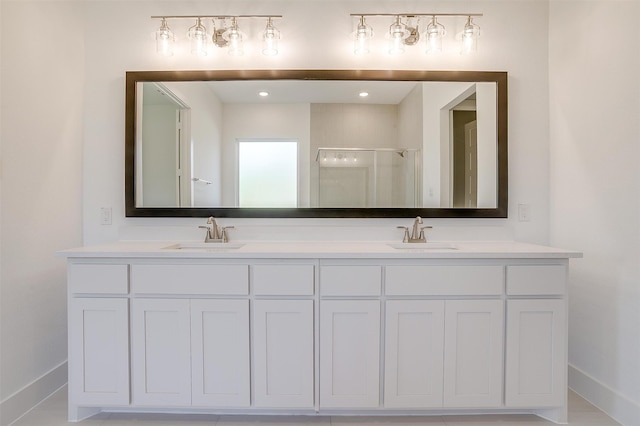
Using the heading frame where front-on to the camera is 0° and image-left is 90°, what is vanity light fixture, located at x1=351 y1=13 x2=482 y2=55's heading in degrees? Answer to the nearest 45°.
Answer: approximately 0°
